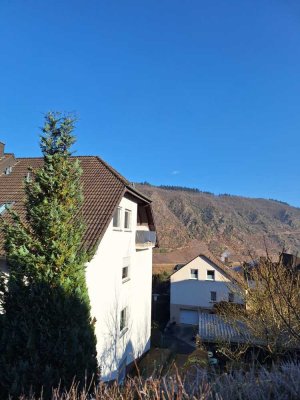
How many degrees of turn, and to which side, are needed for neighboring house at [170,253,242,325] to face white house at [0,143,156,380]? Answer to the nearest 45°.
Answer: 0° — it already faces it

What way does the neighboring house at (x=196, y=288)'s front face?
toward the camera

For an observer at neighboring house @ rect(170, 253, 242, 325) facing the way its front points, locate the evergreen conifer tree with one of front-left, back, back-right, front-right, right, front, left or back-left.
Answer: front
